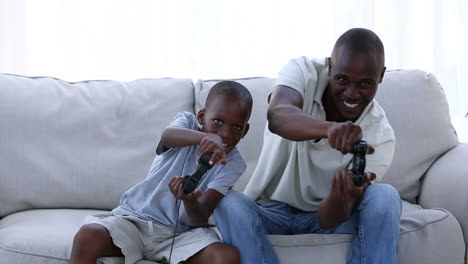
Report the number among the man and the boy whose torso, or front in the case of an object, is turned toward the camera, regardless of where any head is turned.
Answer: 2

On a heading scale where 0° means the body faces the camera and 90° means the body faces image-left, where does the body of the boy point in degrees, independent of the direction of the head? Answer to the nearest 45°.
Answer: approximately 0°
